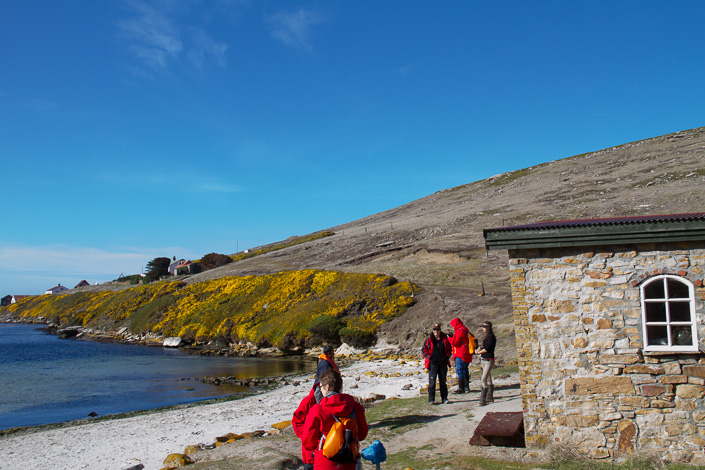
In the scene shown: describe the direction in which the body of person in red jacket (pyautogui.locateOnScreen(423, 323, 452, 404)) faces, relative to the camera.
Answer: toward the camera

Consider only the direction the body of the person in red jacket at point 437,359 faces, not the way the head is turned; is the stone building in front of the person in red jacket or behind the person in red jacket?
in front

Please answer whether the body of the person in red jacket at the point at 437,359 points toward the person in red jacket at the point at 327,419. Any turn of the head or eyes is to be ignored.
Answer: yes

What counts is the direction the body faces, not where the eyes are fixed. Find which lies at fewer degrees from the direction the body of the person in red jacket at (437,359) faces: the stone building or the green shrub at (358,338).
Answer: the stone building

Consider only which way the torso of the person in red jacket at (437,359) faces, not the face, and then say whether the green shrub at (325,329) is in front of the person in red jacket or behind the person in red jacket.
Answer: behind

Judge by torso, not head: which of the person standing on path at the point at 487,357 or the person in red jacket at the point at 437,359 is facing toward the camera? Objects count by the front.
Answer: the person in red jacket

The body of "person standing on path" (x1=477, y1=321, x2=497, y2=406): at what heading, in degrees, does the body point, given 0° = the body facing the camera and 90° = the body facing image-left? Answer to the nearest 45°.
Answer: approximately 90°

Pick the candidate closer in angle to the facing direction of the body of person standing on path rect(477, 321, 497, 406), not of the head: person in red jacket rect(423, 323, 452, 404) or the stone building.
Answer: the person in red jacket

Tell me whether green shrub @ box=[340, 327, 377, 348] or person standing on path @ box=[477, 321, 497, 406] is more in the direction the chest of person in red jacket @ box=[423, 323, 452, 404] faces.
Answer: the person standing on path

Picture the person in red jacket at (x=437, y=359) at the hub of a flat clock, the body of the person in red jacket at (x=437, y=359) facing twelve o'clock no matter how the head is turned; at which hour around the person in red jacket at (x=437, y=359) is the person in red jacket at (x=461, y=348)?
the person in red jacket at (x=461, y=348) is roughly at 7 o'clock from the person in red jacket at (x=437, y=359).

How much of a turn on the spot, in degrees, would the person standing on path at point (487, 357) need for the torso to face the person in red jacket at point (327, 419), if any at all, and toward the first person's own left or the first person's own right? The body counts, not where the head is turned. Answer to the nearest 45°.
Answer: approximately 90° to the first person's own left

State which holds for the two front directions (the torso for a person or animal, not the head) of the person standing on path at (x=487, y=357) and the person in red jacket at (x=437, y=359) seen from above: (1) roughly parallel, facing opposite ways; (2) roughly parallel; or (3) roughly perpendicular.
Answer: roughly perpendicular

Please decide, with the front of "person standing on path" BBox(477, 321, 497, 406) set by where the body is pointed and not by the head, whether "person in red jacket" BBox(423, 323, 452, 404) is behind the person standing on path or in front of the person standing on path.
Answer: in front

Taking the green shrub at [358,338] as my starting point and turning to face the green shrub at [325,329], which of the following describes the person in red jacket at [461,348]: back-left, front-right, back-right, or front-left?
back-left

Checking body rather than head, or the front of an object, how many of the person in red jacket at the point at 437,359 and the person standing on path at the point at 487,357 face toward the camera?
1

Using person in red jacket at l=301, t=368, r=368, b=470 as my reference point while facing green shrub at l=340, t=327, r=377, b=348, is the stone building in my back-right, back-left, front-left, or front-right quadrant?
front-right

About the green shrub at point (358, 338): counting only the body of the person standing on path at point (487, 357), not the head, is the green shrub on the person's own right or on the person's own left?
on the person's own right

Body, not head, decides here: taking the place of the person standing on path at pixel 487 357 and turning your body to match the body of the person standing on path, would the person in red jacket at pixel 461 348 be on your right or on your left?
on your right

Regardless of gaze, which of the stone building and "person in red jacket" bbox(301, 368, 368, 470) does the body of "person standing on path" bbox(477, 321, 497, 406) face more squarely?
the person in red jacket
